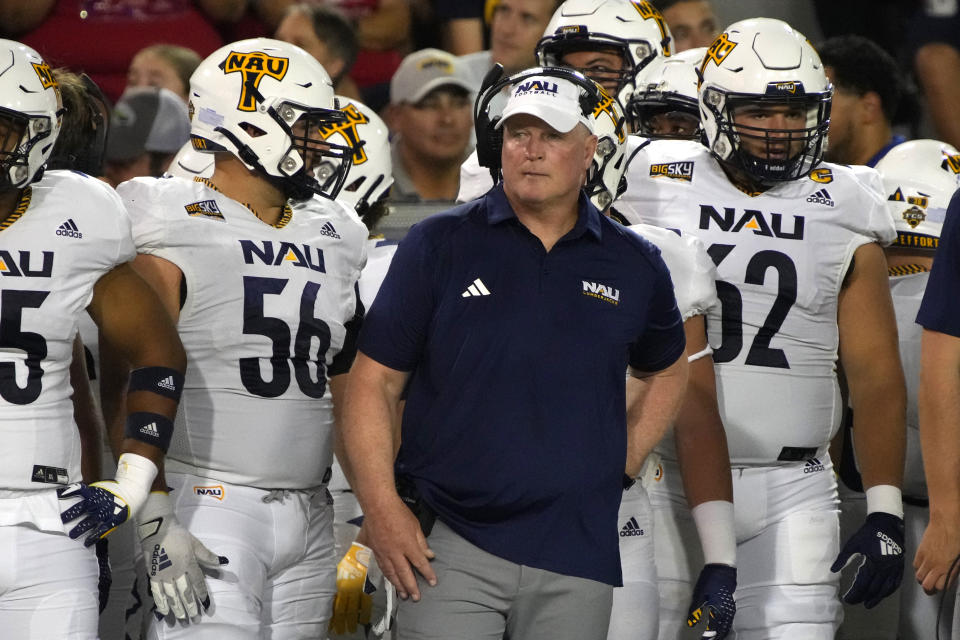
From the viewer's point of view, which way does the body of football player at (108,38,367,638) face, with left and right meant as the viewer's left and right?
facing the viewer and to the right of the viewer

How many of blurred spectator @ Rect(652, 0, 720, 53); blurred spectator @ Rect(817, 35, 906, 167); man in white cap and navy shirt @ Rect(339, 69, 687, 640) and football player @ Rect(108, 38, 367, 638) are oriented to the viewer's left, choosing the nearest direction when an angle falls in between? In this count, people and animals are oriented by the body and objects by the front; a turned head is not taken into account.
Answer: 1

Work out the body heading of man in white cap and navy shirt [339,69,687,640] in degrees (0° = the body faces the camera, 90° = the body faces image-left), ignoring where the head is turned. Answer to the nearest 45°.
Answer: approximately 0°

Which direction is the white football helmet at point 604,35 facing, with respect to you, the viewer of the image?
facing the viewer and to the left of the viewer

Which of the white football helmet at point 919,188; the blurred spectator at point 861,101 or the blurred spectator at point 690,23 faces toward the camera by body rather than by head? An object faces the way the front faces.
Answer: the blurred spectator at point 690,23

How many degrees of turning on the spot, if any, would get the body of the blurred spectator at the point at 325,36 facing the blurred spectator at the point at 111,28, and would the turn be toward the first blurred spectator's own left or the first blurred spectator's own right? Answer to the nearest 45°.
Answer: approximately 45° to the first blurred spectator's own right

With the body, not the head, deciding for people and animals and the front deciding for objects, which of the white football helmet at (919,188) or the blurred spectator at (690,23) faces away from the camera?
the white football helmet

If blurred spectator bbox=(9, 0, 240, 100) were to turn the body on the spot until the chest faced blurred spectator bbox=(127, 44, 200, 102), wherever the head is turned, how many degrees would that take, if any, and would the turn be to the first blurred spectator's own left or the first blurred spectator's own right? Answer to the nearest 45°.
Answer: approximately 45° to the first blurred spectator's own left

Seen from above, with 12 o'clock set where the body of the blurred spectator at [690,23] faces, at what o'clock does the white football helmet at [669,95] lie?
The white football helmet is roughly at 12 o'clock from the blurred spectator.

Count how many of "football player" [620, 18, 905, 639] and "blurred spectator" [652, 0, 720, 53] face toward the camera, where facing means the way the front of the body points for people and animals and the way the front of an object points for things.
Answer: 2

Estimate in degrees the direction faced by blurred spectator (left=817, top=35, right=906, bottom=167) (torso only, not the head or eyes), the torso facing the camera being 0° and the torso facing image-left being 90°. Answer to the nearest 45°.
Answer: approximately 90°

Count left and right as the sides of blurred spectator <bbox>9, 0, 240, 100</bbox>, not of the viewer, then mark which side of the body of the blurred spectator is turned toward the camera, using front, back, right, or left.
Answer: front

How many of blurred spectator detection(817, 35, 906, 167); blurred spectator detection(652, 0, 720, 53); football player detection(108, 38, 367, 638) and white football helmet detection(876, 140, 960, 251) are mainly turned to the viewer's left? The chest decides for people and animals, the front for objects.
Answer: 1

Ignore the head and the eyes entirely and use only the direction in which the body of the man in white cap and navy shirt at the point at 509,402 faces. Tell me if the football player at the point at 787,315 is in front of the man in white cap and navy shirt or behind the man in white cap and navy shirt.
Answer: behind

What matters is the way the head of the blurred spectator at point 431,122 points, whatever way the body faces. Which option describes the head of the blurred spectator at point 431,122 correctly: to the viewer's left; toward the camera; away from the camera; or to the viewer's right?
toward the camera

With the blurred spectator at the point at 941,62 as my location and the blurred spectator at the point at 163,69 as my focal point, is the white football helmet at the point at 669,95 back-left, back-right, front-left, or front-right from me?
front-left

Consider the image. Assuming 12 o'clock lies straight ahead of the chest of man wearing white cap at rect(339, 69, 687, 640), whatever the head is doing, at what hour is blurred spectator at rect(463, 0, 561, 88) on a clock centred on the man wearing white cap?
The blurred spectator is roughly at 6 o'clock from the man wearing white cap.

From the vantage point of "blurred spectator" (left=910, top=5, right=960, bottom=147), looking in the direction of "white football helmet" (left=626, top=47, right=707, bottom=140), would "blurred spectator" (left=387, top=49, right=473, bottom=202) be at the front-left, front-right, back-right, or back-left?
front-right

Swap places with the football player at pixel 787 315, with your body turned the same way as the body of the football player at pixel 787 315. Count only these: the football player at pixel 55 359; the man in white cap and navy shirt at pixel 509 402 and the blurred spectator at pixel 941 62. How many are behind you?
1

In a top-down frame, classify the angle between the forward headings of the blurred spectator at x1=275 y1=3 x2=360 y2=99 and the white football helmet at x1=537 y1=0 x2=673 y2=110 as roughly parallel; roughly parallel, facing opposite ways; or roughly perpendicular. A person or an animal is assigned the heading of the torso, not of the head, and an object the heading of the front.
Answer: roughly parallel
